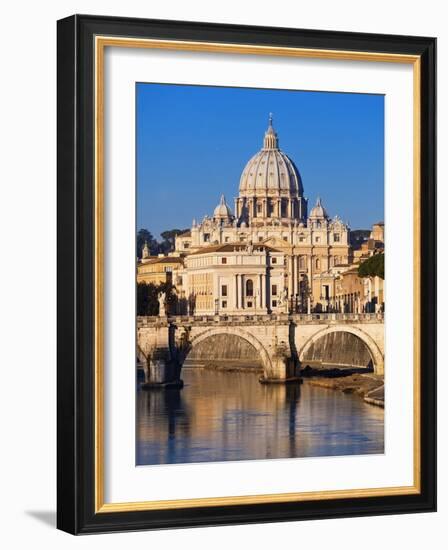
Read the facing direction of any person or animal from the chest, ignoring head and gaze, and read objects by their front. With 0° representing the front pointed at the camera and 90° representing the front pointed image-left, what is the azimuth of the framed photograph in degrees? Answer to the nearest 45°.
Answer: approximately 315°
